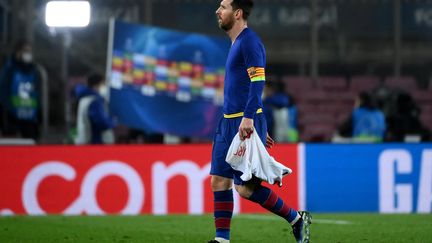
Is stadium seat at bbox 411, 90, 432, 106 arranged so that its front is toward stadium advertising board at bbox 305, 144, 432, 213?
yes

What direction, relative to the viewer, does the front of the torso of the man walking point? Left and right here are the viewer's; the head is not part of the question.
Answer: facing to the left of the viewer

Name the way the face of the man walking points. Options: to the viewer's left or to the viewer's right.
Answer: to the viewer's left

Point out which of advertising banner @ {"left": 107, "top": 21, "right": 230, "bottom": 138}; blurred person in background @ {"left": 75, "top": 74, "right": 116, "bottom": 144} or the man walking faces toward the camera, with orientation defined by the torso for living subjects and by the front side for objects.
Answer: the advertising banner

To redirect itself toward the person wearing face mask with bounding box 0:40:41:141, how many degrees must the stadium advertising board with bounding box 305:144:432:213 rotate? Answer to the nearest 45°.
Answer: approximately 90° to its right

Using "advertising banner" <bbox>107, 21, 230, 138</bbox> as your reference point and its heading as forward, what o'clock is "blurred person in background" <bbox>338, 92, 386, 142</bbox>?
The blurred person in background is roughly at 9 o'clock from the advertising banner.

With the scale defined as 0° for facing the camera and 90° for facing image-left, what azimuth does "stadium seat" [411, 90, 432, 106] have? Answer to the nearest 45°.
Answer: approximately 0°

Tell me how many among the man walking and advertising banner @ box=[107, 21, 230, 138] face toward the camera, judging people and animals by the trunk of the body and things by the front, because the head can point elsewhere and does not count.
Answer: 1
